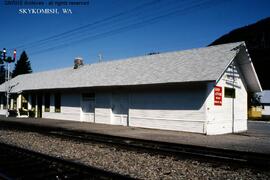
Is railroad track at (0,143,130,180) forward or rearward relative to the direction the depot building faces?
forward
